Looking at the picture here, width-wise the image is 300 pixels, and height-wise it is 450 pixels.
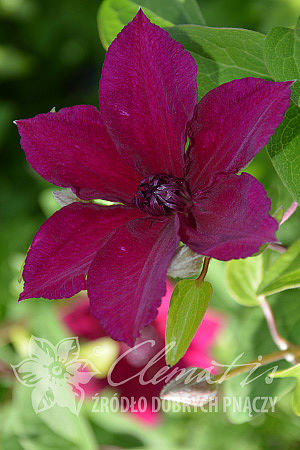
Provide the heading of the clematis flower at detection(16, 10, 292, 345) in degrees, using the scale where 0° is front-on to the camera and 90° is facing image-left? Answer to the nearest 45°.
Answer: approximately 0°
